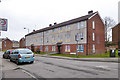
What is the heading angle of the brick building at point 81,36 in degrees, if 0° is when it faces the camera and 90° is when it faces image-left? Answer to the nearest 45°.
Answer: approximately 45°

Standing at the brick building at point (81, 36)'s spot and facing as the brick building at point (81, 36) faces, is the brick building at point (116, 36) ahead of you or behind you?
behind

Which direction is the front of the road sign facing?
toward the camera
